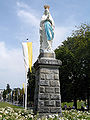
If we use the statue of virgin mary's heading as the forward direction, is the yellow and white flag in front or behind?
behind

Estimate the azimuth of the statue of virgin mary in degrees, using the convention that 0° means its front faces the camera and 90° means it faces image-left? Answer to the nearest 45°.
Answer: approximately 315°

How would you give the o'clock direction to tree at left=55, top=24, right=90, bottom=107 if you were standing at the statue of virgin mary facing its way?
The tree is roughly at 8 o'clock from the statue of virgin mary.
